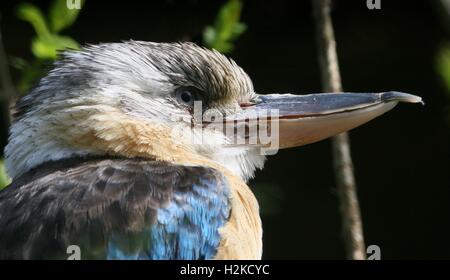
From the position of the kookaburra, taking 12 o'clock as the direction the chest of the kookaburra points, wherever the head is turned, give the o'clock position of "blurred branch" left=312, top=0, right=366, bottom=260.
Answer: The blurred branch is roughly at 11 o'clock from the kookaburra.

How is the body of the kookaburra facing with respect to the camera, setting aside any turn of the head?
to the viewer's right
